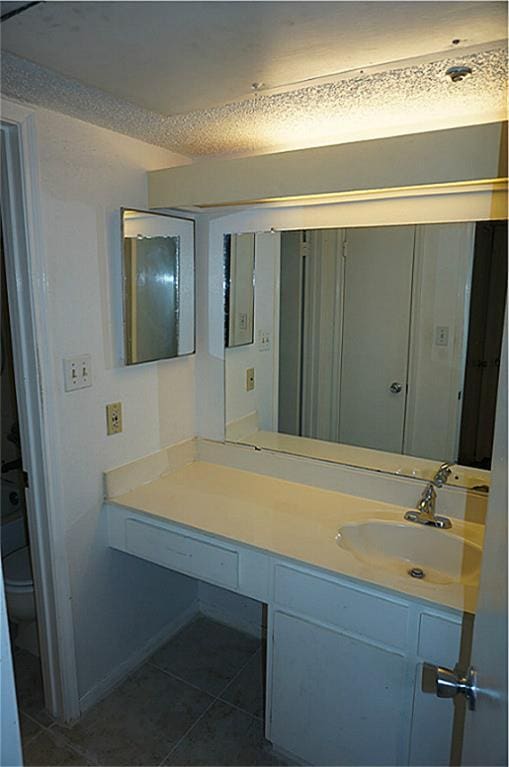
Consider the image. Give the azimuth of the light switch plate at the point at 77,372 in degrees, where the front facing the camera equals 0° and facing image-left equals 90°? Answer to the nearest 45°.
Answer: approximately 315°

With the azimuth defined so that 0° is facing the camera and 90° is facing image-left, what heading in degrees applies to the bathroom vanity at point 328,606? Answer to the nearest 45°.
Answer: approximately 45°

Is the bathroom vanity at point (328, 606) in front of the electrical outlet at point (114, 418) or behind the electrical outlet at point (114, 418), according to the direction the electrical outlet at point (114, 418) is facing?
in front

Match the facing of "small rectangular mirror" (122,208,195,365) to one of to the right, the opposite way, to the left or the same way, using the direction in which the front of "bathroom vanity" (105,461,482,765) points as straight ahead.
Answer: to the left

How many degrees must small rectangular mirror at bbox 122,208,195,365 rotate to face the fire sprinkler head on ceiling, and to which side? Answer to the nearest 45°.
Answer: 0° — it already faces it

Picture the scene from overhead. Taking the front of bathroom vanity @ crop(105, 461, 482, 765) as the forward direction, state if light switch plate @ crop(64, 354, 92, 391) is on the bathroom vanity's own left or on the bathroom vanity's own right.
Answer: on the bathroom vanity's own right

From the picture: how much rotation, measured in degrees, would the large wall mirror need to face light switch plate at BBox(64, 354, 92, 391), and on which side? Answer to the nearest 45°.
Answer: approximately 45° to its right

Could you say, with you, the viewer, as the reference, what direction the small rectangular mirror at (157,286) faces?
facing the viewer and to the right of the viewer
